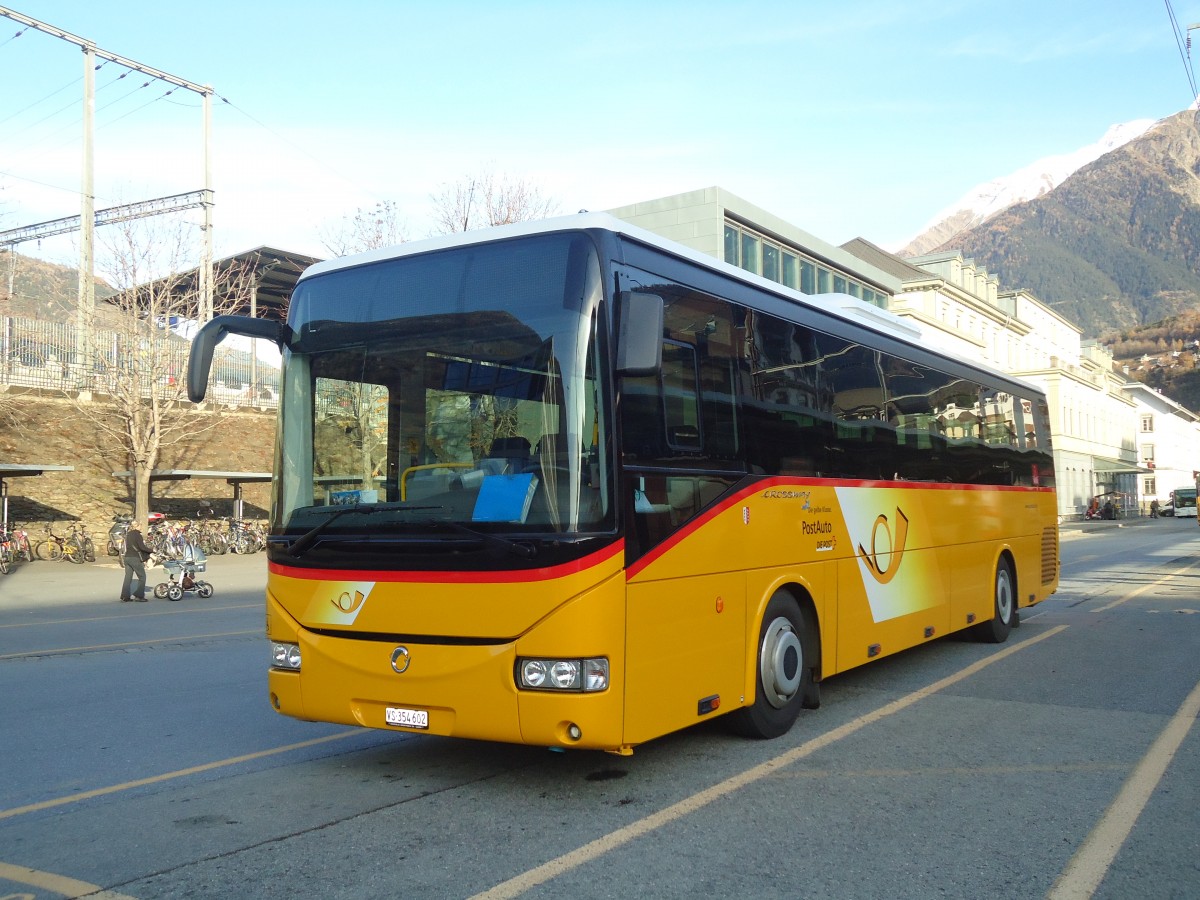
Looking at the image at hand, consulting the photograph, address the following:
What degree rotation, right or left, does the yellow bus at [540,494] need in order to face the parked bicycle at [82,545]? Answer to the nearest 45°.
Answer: approximately 90° to its right

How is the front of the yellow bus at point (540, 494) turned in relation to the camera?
facing the viewer and to the left of the viewer

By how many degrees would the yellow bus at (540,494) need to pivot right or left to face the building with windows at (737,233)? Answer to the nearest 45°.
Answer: approximately 135° to its right

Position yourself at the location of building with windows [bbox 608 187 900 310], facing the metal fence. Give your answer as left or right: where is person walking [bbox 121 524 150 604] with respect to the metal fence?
left

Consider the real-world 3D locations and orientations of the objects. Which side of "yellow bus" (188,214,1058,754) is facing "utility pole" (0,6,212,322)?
right

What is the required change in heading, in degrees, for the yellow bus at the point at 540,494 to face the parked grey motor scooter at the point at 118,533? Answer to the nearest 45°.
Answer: approximately 90° to its right

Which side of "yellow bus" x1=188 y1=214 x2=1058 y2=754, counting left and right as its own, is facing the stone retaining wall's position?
right

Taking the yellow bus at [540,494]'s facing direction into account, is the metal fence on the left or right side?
on its right

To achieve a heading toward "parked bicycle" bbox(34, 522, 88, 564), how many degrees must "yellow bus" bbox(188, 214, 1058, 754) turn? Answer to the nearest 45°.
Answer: approximately 90° to its right

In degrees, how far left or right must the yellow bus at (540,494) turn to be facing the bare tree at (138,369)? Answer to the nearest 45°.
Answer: approximately 90° to its right

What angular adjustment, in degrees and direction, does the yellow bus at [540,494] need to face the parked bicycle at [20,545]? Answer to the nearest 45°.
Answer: approximately 90° to its right
